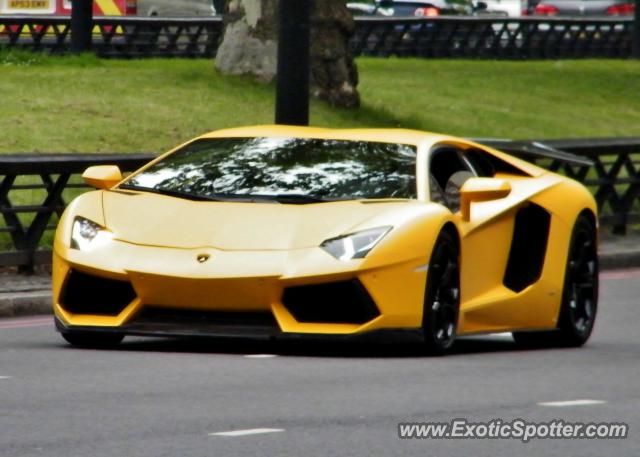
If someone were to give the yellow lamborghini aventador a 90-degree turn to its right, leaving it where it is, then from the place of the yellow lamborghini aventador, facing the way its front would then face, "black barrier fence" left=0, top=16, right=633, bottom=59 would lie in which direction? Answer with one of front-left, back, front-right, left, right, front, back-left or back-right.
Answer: front-right

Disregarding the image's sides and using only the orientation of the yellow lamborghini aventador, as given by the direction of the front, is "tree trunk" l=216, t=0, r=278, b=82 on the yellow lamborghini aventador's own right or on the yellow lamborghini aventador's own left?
on the yellow lamborghini aventador's own right

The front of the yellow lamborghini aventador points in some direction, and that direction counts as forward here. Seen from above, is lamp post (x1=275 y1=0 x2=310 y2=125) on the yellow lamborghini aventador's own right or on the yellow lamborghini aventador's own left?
on the yellow lamborghini aventador's own right

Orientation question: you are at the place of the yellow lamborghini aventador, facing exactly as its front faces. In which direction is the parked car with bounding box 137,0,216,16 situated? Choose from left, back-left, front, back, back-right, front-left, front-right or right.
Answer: back-right

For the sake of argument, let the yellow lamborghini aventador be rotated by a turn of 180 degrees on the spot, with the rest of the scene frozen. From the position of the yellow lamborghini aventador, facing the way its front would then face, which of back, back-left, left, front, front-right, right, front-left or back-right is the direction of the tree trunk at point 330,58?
front-left

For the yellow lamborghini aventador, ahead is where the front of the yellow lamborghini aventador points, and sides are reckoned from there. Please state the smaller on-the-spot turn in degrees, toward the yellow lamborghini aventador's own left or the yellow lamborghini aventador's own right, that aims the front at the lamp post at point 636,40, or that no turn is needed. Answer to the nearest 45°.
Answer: approximately 135° to the yellow lamborghini aventador's own right

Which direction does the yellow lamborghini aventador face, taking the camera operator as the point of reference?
facing the viewer and to the left of the viewer

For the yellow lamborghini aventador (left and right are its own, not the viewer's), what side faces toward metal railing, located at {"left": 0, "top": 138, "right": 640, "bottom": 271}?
back

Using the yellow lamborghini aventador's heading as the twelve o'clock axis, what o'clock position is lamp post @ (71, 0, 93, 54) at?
The lamp post is roughly at 4 o'clock from the yellow lamborghini aventador.
